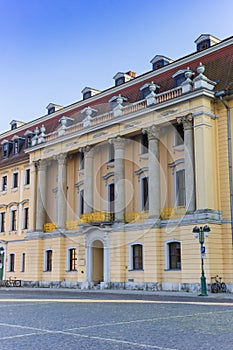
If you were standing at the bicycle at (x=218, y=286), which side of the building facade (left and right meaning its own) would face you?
left

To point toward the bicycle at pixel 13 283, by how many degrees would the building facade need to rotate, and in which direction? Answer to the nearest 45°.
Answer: approximately 90° to its right

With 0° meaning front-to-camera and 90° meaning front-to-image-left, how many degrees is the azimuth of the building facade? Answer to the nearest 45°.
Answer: approximately 45°
